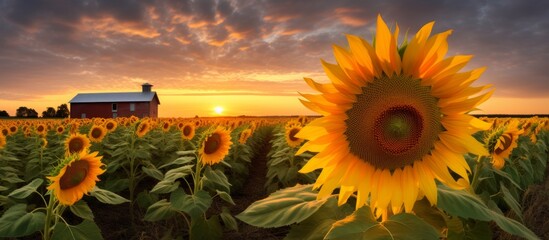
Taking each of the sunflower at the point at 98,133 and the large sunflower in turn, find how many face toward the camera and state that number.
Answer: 2

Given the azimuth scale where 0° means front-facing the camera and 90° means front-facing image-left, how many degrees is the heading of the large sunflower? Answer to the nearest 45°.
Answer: approximately 0°
